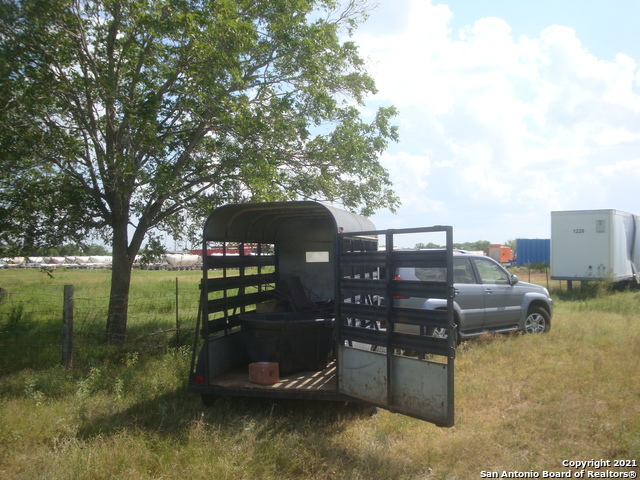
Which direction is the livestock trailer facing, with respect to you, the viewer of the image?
facing away from the viewer and to the right of the viewer

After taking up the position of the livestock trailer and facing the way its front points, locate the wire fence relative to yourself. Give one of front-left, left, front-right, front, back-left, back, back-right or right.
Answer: left

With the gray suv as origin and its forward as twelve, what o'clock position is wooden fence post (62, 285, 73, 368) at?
The wooden fence post is roughly at 5 o'clock from the gray suv.

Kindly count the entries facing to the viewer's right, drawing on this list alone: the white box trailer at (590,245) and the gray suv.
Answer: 1

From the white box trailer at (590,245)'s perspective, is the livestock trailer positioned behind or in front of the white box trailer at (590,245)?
in front

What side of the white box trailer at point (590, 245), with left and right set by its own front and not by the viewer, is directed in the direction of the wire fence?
front

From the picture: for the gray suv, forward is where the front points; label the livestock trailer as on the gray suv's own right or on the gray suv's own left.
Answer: on the gray suv's own right

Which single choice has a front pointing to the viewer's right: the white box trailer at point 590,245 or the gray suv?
the gray suv

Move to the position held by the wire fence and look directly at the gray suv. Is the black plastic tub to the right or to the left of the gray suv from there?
right

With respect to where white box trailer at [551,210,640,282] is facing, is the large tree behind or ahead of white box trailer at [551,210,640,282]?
ahead

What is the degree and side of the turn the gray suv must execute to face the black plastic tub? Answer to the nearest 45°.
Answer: approximately 135° to its right

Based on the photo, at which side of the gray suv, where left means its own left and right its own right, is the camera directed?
right
